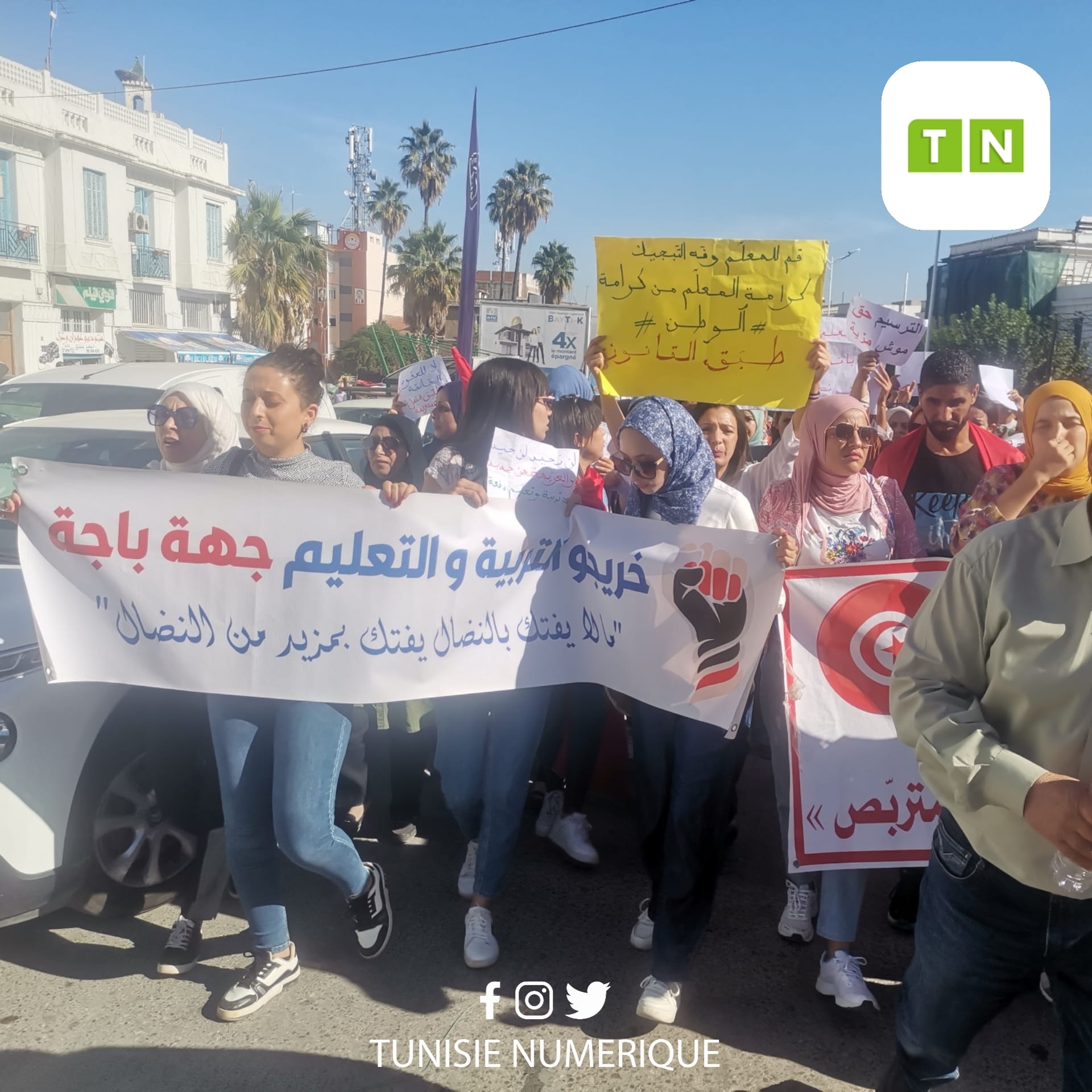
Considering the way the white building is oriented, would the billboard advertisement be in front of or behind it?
in front

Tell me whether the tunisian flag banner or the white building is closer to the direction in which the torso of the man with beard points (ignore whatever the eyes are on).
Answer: the tunisian flag banner

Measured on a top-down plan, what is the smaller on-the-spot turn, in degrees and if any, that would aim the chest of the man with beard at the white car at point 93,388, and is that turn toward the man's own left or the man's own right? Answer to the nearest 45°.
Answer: approximately 90° to the man's own right

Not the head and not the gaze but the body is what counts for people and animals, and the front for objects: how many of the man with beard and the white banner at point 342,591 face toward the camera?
2

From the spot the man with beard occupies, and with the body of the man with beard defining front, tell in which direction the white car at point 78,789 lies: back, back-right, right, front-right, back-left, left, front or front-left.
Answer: front-right

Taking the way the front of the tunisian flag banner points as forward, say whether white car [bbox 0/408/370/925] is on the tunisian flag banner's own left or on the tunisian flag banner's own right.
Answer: on the tunisian flag banner's own right

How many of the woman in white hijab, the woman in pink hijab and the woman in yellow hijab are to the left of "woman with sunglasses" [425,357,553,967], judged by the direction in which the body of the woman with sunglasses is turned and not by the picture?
2

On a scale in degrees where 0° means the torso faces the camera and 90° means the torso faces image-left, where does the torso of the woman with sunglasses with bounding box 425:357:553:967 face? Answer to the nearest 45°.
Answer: approximately 0°

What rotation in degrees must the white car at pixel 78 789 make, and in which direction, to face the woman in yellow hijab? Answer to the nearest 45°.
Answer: approximately 135° to its left

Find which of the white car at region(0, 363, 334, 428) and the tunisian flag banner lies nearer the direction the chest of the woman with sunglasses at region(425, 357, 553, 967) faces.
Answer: the tunisian flag banner
